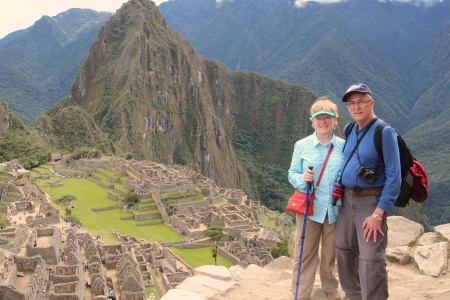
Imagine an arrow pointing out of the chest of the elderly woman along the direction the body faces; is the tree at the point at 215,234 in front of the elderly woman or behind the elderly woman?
behind

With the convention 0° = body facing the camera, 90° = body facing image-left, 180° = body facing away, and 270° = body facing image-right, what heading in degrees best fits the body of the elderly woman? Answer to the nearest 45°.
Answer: approximately 0°

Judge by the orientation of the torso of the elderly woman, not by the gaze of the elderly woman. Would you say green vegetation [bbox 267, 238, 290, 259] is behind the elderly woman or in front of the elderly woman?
behind

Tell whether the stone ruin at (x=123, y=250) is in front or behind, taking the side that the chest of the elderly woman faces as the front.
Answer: behind
